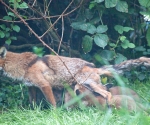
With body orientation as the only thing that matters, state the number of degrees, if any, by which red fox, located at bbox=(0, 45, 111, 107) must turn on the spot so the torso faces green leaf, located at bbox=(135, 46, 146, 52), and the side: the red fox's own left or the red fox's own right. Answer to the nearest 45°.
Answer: approximately 135° to the red fox's own right

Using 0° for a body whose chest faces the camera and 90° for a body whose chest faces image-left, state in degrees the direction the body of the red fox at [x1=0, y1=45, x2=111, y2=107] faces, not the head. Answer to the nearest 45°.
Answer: approximately 90°

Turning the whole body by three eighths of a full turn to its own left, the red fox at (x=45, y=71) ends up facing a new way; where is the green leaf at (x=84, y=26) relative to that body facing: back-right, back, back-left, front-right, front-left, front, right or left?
left
